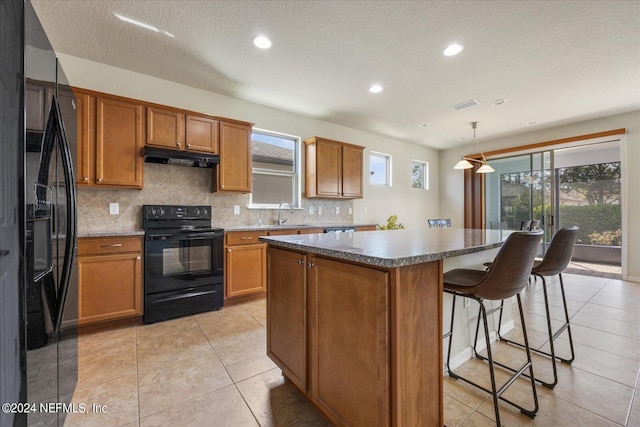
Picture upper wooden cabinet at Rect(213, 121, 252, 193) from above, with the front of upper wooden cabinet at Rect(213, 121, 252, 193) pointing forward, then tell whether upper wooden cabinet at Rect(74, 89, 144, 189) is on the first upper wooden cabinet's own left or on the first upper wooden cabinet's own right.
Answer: on the first upper wooden cabinet's own right

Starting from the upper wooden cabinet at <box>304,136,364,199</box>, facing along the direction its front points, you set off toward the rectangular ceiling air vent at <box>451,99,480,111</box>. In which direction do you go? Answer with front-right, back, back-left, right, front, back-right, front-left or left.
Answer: front-left

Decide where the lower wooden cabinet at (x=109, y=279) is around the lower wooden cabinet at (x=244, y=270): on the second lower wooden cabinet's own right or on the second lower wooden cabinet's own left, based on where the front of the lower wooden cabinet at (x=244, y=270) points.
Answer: on the second lower wooden cabinet's own right

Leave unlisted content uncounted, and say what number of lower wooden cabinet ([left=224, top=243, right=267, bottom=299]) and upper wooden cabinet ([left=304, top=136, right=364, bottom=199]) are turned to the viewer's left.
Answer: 0

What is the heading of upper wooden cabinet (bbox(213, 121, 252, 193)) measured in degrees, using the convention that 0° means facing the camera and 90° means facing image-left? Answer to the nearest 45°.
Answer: approximately 315°

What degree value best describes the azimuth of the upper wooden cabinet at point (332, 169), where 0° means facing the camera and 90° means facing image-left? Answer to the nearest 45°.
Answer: approximately 315°

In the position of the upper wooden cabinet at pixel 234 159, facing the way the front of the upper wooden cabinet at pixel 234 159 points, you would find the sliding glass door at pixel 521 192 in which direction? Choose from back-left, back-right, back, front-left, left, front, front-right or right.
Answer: front-left

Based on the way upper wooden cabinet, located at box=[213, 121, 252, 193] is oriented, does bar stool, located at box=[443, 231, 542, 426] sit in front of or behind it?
in front

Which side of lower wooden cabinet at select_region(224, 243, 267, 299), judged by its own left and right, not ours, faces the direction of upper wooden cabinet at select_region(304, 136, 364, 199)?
left

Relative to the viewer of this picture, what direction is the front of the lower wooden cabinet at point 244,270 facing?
facing the viewer and to the right of the viewer

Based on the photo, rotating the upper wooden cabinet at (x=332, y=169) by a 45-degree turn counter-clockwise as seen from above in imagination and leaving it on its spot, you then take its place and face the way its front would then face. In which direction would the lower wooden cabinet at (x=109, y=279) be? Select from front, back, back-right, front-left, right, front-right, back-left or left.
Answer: back-right
